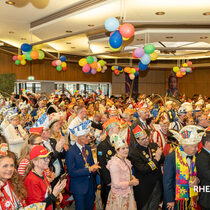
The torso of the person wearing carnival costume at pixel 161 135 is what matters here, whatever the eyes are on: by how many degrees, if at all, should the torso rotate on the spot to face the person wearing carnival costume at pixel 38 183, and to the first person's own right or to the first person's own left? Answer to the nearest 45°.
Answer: approximately 90° to the first person's own right

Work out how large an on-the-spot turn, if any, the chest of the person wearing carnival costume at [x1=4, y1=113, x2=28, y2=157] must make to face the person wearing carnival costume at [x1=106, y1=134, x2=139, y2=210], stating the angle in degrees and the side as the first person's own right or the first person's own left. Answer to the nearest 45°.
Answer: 0° — they already face them

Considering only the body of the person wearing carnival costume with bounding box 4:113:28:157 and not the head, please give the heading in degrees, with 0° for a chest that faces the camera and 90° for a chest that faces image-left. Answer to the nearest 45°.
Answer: approximately 315°

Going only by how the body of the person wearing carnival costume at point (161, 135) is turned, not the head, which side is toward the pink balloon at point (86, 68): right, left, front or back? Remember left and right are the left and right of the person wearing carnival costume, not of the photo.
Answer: back

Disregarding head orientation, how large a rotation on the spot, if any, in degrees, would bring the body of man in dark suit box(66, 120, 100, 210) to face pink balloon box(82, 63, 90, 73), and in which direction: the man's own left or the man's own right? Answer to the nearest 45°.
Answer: approximately 135° to the man's own left

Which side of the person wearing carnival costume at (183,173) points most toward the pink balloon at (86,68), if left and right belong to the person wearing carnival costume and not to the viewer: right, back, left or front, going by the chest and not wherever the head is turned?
back

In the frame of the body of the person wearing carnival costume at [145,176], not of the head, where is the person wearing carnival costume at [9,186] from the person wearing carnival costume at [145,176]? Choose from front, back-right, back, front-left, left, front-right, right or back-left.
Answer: right

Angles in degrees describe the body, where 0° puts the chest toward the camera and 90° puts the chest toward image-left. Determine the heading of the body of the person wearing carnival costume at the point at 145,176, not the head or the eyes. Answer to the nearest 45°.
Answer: approximately 315°
